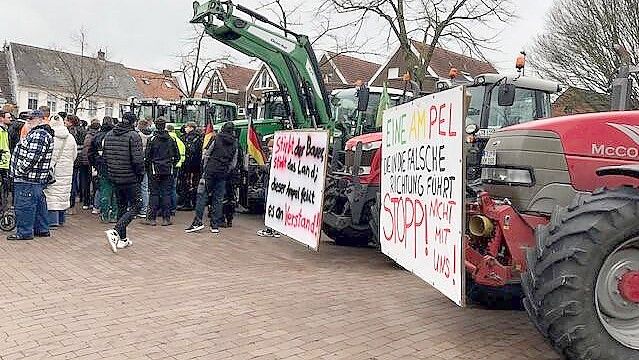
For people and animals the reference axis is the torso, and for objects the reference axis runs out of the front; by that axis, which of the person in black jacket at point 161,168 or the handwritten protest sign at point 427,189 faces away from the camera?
the person in black jacket

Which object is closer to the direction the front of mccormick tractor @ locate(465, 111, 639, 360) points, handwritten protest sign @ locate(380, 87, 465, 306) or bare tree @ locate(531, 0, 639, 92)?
the handwritten protest sign

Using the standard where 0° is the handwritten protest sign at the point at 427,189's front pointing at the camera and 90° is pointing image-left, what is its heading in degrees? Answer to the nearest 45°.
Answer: approximately 45°

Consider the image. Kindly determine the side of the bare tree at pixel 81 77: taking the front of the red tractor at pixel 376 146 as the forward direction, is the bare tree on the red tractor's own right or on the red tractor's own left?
on the red tractor's own right

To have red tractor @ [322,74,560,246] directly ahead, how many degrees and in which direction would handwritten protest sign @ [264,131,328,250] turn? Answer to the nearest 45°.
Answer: approximately 135° to its left

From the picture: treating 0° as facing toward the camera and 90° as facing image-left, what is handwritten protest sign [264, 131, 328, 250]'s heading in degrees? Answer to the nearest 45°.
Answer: approximately 45°

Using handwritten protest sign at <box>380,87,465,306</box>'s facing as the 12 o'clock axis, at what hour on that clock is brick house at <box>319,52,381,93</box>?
The brick house is roughly at 4 o'clock from the handwritten protest sign.

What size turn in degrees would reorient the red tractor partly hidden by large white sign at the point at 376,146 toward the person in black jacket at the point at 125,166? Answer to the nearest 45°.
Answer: approximately 45° to its right

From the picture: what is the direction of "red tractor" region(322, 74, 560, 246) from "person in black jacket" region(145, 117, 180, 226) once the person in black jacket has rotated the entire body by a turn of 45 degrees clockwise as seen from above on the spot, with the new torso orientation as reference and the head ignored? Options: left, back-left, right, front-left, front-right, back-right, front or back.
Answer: right

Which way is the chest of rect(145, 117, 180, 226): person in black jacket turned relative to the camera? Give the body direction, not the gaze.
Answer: away from the camera

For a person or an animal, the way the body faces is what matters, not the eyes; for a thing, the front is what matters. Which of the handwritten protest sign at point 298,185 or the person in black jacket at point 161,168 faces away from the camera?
the person in black jacket
